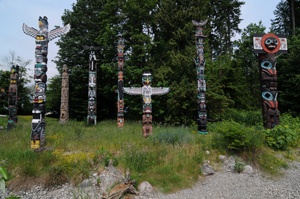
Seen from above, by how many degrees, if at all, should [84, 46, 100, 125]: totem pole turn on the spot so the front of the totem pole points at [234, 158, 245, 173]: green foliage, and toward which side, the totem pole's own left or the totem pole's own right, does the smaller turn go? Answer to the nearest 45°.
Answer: approximately 45° to the totem pole's own left

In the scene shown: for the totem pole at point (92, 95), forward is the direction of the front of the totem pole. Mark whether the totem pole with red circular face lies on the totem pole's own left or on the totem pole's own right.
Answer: on the totem pole's own left

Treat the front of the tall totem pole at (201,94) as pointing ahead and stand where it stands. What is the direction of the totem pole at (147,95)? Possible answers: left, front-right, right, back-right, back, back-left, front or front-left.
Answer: front-right

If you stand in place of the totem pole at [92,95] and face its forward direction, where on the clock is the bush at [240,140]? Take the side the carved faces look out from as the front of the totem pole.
The bush is roughly at 11 o'clock from the totem pole.

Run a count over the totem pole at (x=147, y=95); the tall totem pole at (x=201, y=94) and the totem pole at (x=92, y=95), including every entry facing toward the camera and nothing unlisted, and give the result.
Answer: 3

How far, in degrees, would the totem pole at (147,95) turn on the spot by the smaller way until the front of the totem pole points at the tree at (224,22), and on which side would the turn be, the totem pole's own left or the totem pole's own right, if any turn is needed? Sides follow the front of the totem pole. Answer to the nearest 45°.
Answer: approximately 135° to the totem pole's own left

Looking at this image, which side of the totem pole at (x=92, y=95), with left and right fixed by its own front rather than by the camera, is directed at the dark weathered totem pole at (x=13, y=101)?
right

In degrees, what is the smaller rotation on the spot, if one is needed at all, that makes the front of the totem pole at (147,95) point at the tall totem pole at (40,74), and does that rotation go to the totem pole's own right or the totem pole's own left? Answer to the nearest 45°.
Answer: approximately 90° to the totem pole's own right

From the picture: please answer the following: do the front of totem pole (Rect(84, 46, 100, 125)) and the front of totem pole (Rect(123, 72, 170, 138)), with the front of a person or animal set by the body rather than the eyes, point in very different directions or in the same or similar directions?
same or similar directions

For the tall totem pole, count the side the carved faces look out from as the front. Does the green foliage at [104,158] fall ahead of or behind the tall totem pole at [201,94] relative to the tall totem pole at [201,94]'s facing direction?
ahead

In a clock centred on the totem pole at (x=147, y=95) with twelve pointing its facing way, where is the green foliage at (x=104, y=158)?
The green foliage is roughly at 1 o'clock from the totem pole.

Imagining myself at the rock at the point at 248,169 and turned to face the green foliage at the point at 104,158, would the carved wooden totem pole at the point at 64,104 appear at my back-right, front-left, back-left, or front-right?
front-right

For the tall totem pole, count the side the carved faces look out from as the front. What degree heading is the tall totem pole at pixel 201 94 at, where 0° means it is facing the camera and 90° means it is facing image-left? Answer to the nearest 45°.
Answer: approximately 0°

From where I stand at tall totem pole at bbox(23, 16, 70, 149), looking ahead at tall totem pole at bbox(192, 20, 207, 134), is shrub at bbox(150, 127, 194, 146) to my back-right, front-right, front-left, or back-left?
front-right

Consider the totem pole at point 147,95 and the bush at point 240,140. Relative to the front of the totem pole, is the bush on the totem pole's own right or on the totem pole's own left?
on the totem pole's own left

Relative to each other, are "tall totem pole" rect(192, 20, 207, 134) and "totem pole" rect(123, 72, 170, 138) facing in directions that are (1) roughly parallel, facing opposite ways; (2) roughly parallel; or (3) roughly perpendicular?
roughly parallel

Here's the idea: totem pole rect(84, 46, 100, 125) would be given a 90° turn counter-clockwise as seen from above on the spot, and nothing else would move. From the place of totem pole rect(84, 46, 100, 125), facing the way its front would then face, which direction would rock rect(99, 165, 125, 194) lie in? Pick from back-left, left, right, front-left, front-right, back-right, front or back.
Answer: right

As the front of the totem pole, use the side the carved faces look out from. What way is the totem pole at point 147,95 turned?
toward the camera
